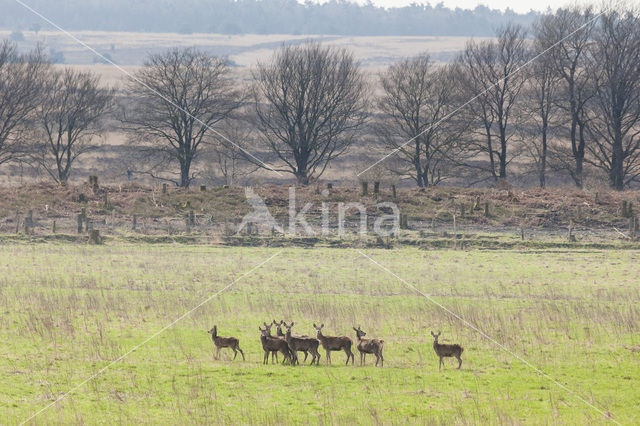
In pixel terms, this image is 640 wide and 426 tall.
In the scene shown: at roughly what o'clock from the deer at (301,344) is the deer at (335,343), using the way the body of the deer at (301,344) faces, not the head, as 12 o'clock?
the deer at (335,343) is roughly at 6 o'clock from the deer at (301,344).

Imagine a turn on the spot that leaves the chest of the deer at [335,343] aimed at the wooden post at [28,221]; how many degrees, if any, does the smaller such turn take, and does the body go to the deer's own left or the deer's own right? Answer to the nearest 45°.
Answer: approximately 45° to the deer's own right

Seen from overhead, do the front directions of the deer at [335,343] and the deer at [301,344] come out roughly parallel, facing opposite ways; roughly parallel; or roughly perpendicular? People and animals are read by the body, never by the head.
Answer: roughly parallel

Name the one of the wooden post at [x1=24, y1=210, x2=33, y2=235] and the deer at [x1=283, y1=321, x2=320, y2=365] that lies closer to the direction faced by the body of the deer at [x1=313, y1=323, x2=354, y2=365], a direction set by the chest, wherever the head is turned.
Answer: the deer

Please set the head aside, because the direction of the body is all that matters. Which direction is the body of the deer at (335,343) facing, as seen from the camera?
to the viewer's left

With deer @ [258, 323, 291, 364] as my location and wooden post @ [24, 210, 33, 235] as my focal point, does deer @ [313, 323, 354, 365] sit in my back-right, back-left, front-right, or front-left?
back-right

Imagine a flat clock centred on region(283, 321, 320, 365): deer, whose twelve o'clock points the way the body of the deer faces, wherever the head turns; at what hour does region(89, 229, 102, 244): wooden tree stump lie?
The wooden tree stump is roughly at 2 o'clock from the deer.

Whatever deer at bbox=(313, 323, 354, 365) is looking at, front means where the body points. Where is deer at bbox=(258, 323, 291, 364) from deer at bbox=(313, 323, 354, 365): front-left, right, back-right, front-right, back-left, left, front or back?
front

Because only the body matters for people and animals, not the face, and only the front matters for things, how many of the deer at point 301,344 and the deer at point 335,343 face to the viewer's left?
2

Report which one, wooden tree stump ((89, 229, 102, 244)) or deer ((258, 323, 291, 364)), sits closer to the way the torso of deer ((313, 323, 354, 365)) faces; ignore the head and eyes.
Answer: the deer

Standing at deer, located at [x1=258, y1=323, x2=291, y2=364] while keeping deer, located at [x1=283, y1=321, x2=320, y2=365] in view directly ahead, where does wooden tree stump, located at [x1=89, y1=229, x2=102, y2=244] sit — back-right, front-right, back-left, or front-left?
back-left

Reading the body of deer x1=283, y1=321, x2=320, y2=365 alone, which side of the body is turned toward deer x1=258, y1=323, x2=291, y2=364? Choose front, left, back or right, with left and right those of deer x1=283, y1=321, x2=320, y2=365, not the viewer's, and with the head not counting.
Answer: front

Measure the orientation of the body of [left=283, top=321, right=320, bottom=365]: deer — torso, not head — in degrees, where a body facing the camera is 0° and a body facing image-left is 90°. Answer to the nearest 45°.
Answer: approximately 90°

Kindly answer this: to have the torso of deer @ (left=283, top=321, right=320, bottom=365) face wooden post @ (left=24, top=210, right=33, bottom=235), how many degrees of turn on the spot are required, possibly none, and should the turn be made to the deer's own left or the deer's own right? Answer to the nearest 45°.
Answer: approximately 45° to the deer's own right

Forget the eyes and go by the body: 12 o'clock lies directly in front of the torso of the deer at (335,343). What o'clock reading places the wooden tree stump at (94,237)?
The wooden tree stump is roughly at 2 o'clock from the deer.
